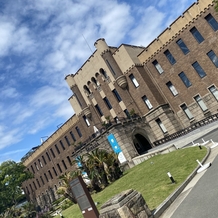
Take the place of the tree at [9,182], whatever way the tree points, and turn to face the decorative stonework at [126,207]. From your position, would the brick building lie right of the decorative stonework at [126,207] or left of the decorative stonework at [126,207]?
left

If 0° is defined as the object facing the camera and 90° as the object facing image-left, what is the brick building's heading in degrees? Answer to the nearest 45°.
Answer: approximately 45°

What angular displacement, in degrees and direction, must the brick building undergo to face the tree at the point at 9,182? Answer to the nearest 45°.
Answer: approximately 45° to its right

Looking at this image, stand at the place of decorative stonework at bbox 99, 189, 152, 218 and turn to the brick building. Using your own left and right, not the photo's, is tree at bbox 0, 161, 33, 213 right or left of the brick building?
left

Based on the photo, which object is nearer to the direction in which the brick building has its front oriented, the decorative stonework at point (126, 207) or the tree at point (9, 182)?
the decorative stonework

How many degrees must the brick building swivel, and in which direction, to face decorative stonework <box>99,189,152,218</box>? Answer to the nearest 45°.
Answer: approximately 45° to its left
